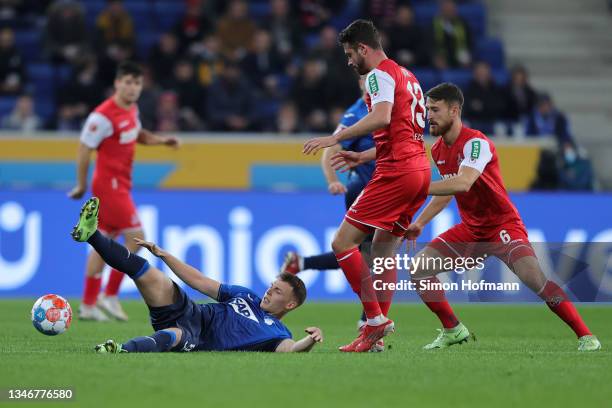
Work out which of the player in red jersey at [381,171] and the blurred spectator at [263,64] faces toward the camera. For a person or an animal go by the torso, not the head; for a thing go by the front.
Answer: the blurred spectator

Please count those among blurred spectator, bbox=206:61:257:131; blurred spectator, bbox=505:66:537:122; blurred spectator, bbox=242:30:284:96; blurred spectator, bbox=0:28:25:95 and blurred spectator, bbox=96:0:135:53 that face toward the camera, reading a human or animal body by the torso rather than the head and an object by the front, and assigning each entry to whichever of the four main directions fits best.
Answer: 5

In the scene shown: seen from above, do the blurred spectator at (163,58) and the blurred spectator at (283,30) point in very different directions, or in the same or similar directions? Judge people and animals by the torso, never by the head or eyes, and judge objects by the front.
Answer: same or similar directions

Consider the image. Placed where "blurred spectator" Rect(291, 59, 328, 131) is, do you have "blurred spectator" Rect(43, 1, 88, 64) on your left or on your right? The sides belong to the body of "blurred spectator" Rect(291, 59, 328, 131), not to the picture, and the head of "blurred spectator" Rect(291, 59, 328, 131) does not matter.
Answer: on your right

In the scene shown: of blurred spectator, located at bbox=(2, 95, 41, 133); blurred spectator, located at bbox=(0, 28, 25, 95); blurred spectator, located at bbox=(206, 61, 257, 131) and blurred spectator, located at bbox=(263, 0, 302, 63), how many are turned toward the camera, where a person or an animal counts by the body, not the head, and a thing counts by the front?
4

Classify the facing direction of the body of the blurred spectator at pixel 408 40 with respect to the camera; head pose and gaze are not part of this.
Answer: toward the camera

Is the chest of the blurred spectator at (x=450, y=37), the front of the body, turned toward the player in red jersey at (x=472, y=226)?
yes

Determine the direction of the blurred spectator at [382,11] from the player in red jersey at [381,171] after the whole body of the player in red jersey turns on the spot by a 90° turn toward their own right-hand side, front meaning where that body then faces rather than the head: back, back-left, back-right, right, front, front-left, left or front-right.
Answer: front-left

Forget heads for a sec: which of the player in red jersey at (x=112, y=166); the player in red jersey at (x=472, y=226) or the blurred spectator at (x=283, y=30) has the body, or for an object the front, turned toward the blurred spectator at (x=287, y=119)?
the blurred spectator at (x=283, y=30)

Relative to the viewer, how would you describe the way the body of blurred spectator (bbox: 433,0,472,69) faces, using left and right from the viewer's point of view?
facing the viewer

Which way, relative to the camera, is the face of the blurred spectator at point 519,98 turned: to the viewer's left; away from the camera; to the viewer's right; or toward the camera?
toward the camera

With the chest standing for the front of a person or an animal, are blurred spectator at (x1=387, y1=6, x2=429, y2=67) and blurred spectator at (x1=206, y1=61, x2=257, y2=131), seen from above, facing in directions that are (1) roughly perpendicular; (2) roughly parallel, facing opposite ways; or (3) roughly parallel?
roughly parallel

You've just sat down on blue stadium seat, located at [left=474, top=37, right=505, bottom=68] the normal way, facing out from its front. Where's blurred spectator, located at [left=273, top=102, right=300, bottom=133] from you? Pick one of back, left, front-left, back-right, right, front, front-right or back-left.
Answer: front-right

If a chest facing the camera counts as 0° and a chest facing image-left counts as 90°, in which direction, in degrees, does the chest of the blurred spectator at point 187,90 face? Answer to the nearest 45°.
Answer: approximately 0°

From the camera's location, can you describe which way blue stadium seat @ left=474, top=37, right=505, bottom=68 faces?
facing the viewer

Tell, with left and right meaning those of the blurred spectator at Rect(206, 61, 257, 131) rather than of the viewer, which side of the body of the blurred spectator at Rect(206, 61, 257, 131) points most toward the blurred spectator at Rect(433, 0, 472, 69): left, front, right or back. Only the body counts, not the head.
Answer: left

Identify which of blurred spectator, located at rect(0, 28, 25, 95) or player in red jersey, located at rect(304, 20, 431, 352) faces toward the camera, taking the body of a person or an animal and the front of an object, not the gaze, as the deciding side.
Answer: the blurred spectator

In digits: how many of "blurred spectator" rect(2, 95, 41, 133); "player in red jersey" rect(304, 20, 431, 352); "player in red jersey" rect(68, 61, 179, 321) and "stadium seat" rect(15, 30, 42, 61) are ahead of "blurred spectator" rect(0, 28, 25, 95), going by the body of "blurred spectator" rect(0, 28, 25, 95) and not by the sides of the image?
3

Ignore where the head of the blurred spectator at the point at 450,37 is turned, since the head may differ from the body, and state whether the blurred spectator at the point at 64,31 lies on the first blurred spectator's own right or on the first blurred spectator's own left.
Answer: on the first blurred spectator's own right

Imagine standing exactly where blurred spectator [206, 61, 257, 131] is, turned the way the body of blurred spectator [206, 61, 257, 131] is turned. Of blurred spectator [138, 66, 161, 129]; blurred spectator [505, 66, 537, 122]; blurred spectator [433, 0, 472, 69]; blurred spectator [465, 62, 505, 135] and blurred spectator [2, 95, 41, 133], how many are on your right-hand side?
2

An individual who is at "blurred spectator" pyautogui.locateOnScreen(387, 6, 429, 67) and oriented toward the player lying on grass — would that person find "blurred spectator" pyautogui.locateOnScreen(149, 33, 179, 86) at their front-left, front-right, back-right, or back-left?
front-right
